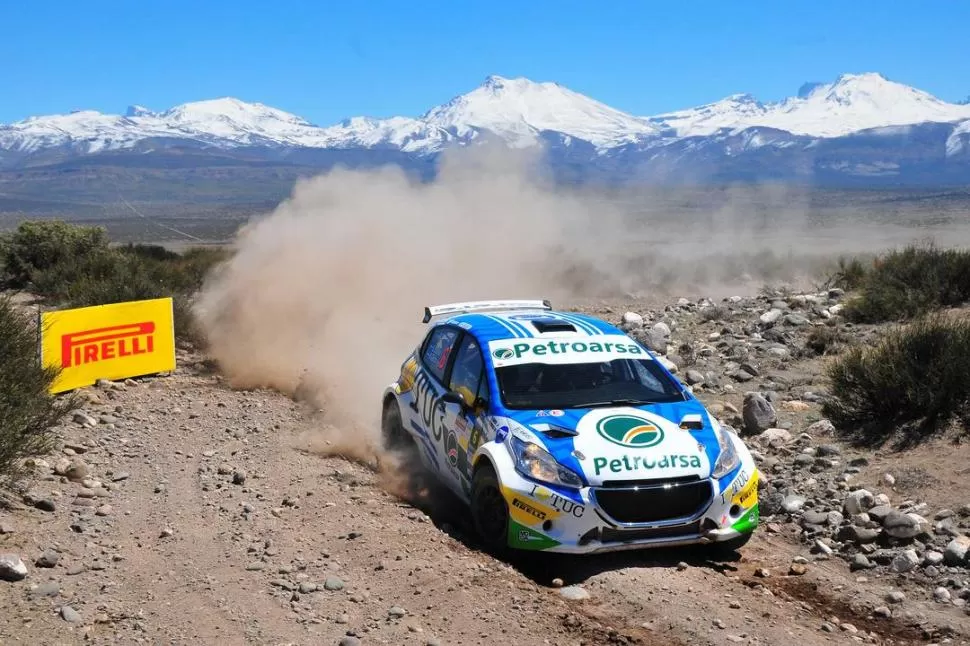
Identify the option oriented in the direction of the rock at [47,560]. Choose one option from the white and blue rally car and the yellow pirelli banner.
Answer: the yellow pirelli banner

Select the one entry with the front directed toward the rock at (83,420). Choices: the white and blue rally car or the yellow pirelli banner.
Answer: the yellow pirelli banner

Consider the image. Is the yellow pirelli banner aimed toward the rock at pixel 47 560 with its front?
yes

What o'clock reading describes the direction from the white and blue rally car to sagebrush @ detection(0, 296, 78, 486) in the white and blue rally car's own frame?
The sagebrush is roughly at 5 o'clock from the white and blue rally car.

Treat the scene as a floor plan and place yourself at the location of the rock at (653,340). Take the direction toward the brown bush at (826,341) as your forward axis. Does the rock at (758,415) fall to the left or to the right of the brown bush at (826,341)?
right

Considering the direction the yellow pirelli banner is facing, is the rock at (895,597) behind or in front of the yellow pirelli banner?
in front

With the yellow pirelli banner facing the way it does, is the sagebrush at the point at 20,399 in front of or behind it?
in front

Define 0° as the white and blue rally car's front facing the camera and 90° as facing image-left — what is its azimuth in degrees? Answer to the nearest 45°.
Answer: approximately 315°

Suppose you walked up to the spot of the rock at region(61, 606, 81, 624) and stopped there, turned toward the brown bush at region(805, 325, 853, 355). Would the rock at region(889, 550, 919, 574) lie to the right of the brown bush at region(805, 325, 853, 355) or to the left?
right

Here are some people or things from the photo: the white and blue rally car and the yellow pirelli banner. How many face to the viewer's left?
0

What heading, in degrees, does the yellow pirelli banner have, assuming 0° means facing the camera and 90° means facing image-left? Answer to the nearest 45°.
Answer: approximately 0°

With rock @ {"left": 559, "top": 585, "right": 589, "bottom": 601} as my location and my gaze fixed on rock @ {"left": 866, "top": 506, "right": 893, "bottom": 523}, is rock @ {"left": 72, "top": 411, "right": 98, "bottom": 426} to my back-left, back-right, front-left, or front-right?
back-left
